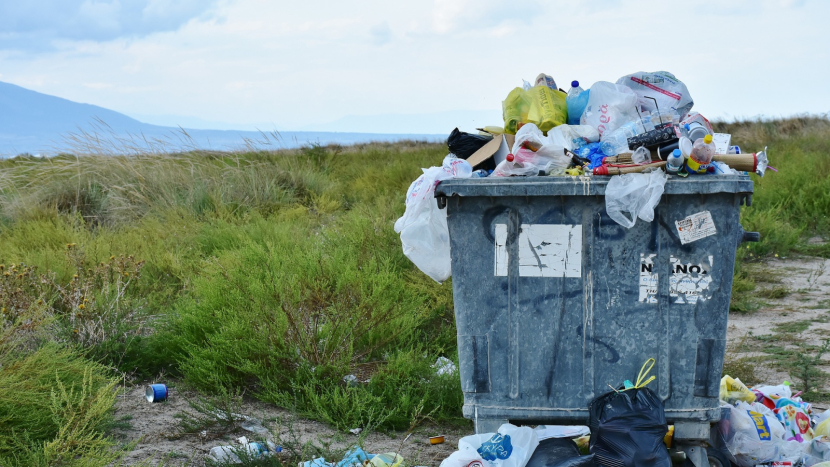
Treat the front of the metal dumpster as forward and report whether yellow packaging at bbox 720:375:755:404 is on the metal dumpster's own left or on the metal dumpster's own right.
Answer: on the metal dumpster's own left

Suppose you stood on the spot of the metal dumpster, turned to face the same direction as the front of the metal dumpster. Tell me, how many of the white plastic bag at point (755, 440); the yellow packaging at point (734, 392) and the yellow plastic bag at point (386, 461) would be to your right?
1

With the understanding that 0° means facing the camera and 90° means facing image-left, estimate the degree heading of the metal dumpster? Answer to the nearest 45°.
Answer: approximately 0°

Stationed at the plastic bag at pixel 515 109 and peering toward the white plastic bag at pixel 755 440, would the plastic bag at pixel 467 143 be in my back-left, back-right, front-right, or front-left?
back-right
